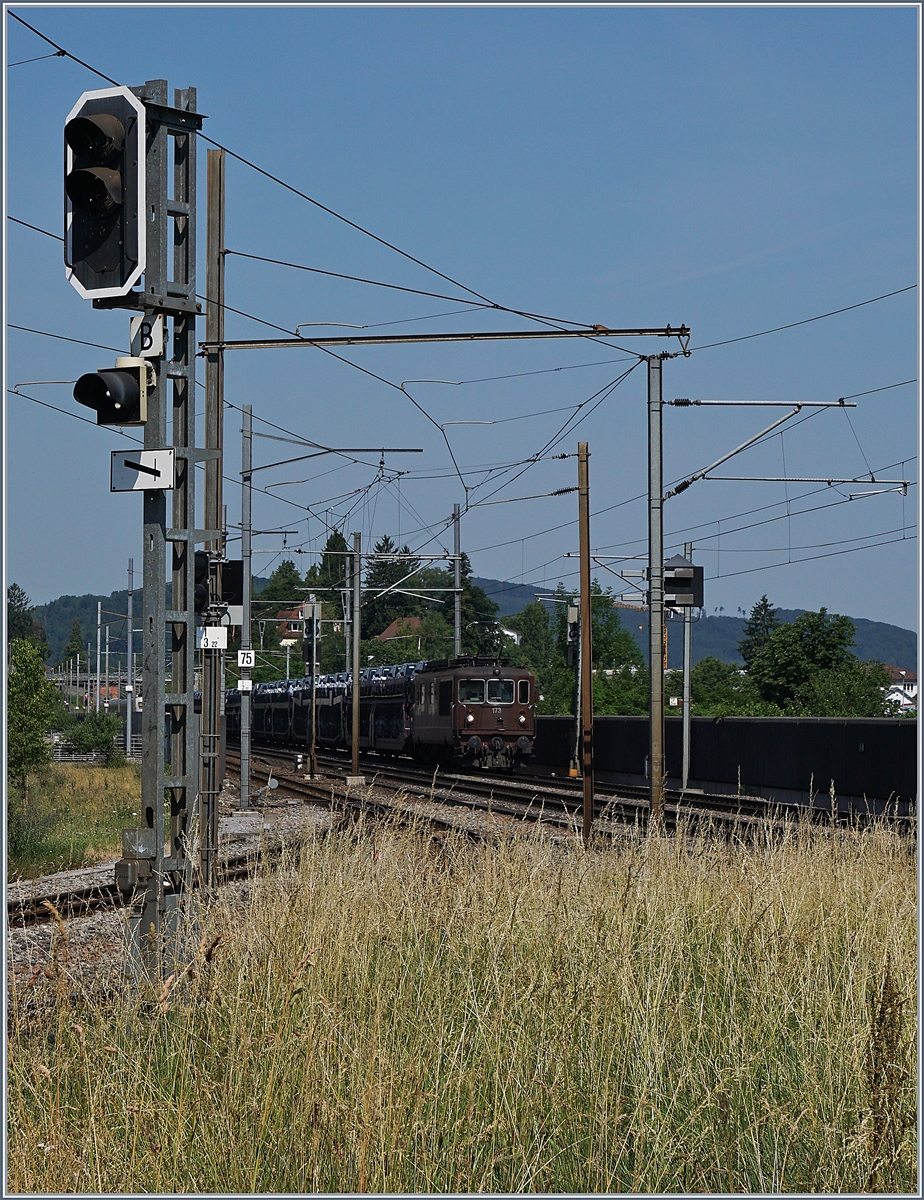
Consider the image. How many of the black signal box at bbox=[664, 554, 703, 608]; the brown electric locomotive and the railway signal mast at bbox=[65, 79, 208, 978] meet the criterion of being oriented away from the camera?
1

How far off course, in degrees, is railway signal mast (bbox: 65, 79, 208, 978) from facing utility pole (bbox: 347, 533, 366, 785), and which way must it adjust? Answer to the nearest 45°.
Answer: approximately 135° to its right

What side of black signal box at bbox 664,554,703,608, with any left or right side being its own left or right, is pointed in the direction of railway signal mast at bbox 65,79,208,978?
back

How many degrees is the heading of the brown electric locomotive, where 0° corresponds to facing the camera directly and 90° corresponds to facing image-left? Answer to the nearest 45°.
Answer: approximately 0°

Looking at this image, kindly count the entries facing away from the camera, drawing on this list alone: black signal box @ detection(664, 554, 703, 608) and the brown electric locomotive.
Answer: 1

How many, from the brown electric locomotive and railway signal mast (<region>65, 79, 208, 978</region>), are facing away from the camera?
0

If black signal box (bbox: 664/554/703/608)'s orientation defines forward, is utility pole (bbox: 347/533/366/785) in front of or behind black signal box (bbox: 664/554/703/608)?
in front

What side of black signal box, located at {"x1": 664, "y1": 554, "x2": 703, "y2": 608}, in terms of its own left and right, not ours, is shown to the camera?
back

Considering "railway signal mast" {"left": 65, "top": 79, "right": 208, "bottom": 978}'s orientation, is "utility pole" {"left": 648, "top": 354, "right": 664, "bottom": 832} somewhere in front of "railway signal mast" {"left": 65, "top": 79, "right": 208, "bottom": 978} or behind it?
behind

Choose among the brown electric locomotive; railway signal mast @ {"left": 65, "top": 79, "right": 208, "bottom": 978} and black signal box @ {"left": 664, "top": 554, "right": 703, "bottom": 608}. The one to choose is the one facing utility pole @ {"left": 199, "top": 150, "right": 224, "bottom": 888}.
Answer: the brown electric locomotive
